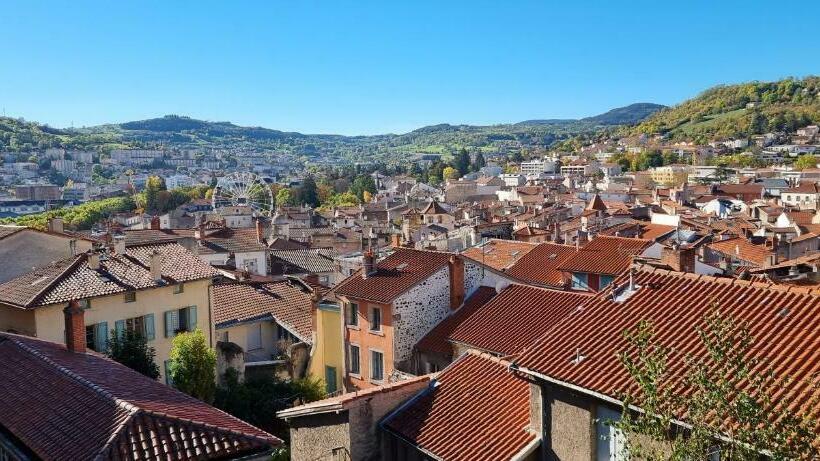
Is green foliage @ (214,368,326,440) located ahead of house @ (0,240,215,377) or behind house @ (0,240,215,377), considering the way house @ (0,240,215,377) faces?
ahead

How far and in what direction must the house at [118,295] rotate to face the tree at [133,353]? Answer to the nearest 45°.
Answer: approximately 45° to its right

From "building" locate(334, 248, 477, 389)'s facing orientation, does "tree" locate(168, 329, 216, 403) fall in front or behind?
in front

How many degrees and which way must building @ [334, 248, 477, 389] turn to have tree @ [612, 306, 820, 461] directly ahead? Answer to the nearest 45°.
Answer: approximately 45° to its left

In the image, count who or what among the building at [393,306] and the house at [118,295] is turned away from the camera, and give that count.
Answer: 0

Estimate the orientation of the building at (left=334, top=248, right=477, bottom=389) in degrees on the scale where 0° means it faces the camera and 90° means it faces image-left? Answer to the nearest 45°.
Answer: approximately 45°
